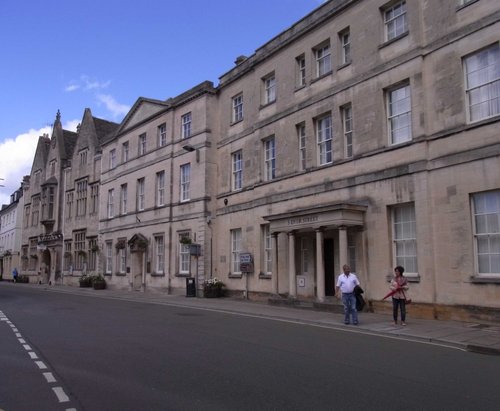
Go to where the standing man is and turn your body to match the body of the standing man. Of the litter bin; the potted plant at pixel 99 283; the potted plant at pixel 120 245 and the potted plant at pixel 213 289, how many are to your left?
0

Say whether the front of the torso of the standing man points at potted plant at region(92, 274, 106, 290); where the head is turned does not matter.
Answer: no

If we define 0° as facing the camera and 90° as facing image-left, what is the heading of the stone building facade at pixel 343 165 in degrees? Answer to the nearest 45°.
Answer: approximately 45°

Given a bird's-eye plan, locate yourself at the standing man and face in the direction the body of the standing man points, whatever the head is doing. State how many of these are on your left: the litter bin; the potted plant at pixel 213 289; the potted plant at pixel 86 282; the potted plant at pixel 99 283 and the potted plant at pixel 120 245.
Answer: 0

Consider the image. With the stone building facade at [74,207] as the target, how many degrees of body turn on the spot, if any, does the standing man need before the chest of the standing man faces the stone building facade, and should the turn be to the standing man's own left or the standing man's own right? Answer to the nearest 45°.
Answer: approximately 135° to the standing man's own right

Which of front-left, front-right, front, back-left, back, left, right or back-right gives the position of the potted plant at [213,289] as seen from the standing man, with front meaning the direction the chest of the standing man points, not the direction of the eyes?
back-right

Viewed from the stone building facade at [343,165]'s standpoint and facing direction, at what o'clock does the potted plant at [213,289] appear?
The potted plant is roughly at 3 o'clock from the stone building facade.

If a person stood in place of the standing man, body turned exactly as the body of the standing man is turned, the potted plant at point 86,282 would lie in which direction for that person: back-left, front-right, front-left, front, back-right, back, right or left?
back-right

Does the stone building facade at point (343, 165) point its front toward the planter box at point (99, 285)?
no

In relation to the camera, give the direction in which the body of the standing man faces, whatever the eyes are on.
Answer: toward the camera

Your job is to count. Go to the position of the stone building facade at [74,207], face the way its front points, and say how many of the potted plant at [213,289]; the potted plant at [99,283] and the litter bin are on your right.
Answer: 0

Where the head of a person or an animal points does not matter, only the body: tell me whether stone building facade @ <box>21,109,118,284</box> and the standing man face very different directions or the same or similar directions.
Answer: same or similar directions

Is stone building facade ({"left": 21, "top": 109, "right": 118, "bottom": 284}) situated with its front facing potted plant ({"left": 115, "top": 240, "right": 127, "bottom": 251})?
no

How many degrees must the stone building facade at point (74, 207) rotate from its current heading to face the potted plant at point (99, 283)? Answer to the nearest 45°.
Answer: approximately 45° to its left

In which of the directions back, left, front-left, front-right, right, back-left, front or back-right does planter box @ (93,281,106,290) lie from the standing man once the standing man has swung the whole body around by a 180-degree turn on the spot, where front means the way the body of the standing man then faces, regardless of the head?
front-left

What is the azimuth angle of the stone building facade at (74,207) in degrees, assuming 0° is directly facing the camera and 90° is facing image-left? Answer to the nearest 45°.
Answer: approximately 45°
